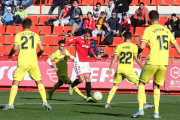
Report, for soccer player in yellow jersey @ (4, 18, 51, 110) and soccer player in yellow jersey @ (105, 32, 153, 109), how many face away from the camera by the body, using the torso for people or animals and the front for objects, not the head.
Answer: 2

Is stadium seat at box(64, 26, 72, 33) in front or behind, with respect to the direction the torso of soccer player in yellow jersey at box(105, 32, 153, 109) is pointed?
in front

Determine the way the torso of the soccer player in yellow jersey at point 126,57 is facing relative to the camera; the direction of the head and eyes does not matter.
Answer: away from the camera

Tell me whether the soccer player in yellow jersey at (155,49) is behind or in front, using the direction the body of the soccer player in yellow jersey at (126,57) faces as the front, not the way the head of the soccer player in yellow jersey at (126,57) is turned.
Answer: behind

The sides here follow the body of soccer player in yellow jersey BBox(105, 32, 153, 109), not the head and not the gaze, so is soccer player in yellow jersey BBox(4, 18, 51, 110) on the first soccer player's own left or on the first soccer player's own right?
on the first soccer player's own left

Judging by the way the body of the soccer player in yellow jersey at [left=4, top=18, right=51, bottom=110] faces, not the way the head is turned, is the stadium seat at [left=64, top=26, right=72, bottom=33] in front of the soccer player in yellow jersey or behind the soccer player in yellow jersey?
in front

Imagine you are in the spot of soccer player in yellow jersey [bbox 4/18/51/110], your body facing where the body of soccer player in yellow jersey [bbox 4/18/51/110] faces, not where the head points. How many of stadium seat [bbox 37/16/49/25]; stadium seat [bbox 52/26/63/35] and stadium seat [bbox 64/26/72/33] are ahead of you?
3

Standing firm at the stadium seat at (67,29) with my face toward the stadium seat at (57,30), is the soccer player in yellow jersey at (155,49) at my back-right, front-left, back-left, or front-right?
back-left

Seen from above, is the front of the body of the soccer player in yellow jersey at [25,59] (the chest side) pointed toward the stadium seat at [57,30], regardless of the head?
yes

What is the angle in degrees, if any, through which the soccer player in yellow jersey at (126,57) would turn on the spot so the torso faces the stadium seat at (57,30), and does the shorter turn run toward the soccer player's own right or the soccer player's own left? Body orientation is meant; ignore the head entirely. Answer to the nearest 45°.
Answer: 0° — they already face it

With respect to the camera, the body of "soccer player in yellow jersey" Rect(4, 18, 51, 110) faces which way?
away from the camera

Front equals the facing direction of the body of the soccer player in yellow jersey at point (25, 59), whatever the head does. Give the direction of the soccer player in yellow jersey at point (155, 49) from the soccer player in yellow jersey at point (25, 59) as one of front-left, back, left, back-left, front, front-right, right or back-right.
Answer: back-right

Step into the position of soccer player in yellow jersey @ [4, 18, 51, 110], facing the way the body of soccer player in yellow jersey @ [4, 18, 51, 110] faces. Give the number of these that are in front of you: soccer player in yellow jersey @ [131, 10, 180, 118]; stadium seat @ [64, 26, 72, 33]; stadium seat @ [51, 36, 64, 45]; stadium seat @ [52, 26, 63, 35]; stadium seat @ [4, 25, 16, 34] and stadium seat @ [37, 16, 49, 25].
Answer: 5
